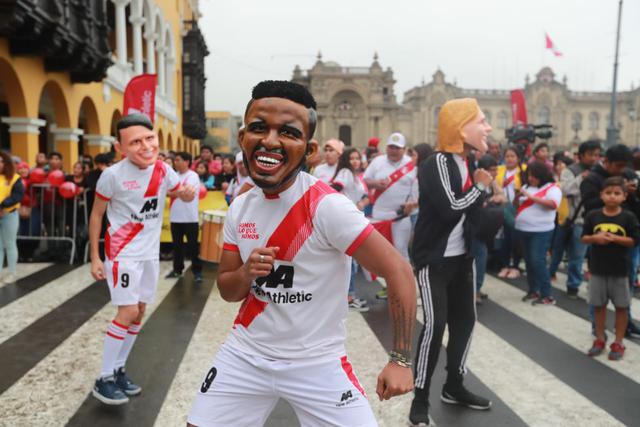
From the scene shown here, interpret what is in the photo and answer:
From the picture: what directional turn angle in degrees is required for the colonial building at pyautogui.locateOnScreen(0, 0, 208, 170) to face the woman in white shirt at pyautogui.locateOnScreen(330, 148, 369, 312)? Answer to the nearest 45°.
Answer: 0° — it already faces them

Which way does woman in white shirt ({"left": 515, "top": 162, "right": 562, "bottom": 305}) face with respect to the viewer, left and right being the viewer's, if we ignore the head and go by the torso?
facing the viewer and to the left of the viewer

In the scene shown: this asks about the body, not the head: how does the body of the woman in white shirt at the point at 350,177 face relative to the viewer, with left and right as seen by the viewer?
facing the viewer and to the right of the viewer

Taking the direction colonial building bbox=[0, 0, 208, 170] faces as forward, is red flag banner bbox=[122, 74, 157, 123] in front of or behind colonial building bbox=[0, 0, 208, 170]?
in front

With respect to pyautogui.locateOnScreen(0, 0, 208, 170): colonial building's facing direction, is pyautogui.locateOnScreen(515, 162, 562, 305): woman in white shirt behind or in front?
in front

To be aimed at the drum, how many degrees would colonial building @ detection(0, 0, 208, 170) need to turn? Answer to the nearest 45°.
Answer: approximately 45° to its right

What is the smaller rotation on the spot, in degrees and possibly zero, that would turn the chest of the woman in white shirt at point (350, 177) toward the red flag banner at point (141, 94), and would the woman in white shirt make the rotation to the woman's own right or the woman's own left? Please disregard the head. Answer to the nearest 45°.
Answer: approximately 135° to the woman's own right

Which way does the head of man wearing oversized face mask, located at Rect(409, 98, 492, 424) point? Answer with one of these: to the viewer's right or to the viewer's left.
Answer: to the viewer's right

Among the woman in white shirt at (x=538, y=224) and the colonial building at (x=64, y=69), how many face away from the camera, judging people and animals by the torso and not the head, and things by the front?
0

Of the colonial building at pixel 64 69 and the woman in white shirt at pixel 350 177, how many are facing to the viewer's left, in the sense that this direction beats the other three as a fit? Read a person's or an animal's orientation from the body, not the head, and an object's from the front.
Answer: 0
